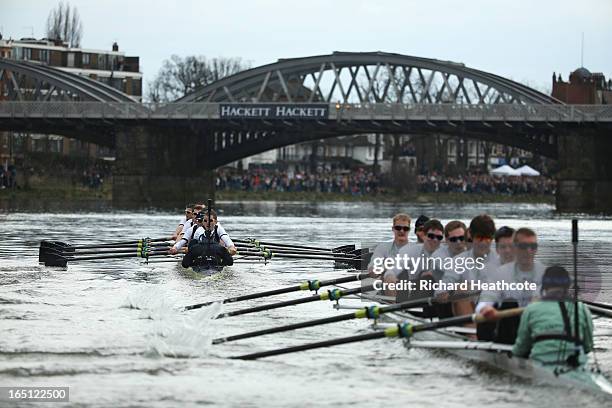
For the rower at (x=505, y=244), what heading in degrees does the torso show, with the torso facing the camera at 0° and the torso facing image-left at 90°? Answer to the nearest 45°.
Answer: approximately 0°

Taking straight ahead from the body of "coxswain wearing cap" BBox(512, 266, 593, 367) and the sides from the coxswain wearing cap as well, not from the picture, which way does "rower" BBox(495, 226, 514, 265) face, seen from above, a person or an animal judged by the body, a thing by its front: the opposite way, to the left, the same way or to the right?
the opposite way

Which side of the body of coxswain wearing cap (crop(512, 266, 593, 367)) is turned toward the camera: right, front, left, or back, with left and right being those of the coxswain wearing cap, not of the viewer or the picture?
back
